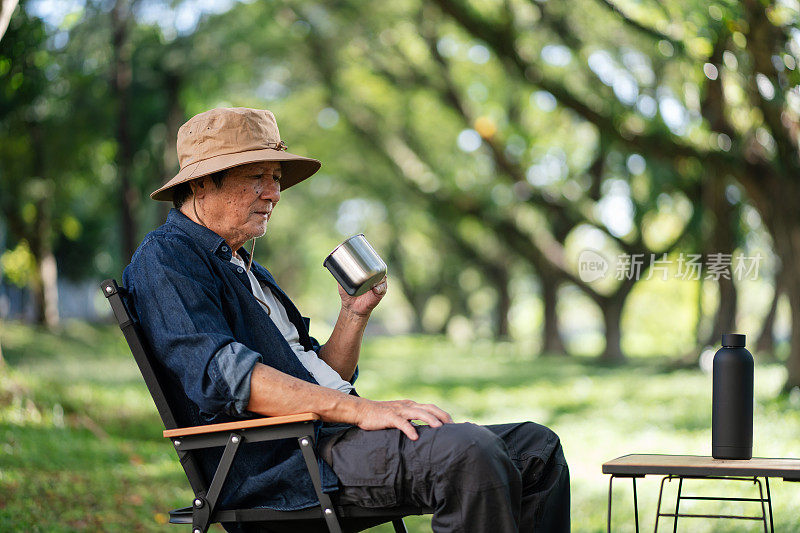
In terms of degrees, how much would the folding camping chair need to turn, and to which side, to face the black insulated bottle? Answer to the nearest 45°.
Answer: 0° — it already faces it

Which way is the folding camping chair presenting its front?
to the viewer's right

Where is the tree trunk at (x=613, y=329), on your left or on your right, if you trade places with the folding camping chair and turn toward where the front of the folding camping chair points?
on your left

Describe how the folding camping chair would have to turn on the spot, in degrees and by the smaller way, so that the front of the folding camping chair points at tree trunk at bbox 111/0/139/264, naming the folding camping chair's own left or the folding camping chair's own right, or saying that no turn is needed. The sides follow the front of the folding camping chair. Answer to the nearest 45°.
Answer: approximately 90° to the folding camping chair's own left

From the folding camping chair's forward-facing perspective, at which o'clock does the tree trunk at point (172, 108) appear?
The tree trunk is roughly at 9 o'clock from the folding camping chair.

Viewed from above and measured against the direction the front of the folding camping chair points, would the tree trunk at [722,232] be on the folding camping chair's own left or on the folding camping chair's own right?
on the folding camping chair's own left

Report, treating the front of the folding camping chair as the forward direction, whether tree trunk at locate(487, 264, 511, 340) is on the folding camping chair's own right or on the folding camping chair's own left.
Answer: on the folding camping chair's own left

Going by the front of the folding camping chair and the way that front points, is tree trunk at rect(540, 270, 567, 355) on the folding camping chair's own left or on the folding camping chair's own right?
on the folding camping chair's own left

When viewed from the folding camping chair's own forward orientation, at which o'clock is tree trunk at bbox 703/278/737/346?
The tree trunk is roughly at 10 o'clock from the folding camping chair.
